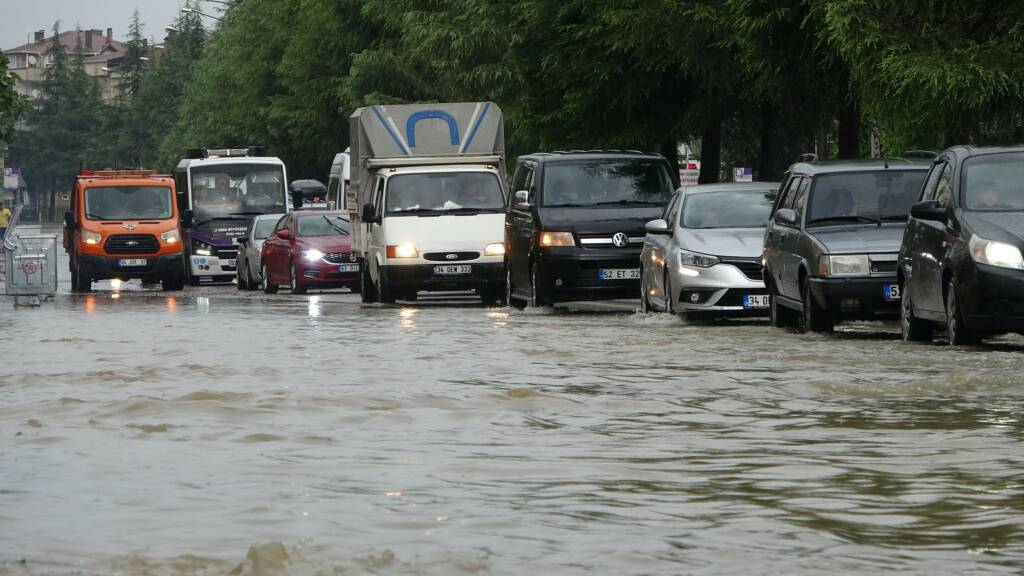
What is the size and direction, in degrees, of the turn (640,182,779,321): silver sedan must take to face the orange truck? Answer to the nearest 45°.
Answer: approximately 135° to its right

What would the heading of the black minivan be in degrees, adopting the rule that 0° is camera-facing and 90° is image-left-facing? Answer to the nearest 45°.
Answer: approximately 0°

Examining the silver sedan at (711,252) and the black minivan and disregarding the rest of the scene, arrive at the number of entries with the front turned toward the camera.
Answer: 2

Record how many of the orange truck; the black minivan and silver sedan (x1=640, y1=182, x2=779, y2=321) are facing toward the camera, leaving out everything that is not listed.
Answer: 3

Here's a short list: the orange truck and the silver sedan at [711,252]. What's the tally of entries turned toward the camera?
2

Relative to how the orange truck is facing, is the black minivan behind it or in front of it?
in front

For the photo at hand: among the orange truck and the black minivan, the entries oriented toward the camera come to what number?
2

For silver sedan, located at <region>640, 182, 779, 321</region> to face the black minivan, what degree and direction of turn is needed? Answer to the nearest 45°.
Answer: approximately 135° to its right

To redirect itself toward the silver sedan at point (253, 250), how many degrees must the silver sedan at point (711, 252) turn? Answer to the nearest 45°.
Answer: approximately 135° to its right

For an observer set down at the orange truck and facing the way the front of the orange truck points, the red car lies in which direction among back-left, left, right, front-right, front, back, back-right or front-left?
front-left
